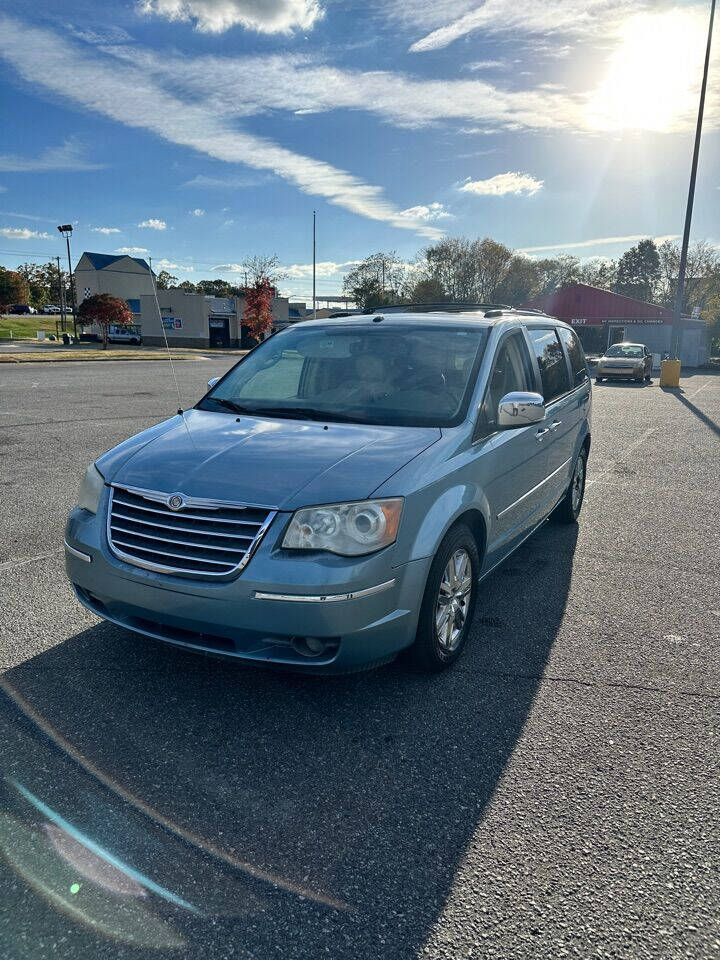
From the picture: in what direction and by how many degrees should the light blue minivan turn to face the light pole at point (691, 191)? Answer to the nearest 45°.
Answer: approximately 180°

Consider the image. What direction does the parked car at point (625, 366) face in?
toward the camera

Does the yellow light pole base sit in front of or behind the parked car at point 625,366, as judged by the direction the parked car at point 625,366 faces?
in front

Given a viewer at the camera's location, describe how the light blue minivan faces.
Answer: facing the viewer and to the left of the viewer

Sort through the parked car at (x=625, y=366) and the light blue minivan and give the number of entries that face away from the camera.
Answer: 0

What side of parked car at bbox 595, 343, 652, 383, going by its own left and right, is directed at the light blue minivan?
front
